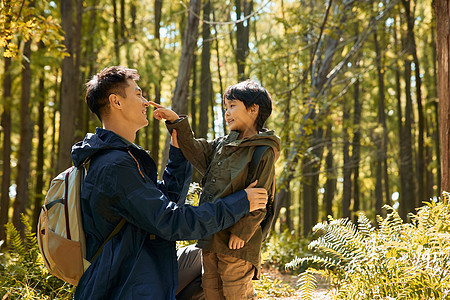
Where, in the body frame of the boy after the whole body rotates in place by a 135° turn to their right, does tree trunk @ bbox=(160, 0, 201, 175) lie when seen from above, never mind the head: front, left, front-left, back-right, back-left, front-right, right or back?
front

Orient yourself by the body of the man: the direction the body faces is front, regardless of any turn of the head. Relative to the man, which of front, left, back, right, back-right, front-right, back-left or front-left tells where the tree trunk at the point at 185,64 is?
left

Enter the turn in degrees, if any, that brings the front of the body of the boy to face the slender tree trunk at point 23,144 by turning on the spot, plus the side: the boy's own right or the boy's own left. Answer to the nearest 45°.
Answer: approximately 90° to the boy's own right

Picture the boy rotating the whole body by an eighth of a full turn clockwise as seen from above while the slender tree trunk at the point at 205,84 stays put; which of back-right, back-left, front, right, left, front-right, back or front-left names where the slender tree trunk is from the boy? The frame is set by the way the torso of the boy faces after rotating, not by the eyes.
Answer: right

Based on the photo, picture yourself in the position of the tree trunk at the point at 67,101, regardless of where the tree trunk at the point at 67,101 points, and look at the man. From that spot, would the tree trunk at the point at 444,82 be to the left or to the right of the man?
left

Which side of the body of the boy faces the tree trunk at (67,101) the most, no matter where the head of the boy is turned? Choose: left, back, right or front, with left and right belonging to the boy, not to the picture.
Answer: right

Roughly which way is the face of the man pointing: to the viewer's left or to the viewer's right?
to the viewer's right

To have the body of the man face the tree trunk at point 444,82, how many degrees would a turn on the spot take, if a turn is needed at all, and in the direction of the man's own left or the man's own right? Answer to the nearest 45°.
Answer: approximately 45° to the man's own left

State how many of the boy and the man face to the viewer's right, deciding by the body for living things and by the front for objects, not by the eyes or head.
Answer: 1

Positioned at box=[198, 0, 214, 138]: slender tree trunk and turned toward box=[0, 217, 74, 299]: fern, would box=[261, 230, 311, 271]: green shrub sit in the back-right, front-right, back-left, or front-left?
front-left

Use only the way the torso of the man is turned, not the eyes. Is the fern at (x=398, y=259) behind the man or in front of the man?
in front

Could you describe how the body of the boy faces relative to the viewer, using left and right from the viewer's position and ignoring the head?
facing the viewer and to the left of the viewer

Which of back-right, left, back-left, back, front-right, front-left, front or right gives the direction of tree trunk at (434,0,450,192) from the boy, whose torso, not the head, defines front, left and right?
back

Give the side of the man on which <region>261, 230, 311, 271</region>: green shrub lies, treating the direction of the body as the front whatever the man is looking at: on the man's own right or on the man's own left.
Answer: on the man's own left

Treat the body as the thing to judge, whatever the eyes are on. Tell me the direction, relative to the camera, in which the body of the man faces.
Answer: to the viewer's right

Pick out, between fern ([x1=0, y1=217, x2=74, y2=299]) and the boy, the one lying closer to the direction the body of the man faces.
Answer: the boy
